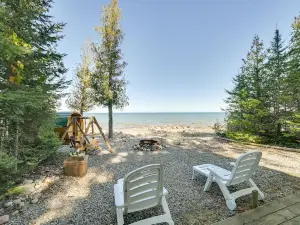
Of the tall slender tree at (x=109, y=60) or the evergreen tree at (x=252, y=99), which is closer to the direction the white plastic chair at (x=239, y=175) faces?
the tall slender tree

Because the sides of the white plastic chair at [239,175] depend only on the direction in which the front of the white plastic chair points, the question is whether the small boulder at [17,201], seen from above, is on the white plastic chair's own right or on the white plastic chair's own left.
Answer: on the white plastic chair's own left

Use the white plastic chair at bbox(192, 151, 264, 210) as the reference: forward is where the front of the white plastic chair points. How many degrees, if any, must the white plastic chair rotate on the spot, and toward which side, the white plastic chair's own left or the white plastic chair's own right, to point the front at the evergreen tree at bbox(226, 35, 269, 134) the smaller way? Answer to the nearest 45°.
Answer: approximately 45° to the white plastic chair's own right

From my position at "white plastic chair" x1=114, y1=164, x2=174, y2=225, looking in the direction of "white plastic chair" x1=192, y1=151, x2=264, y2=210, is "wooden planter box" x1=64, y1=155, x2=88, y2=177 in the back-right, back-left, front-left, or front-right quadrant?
back-left

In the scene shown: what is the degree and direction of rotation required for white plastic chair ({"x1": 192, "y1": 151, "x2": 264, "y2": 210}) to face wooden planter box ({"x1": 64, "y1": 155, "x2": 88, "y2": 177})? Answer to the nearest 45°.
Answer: approximately 45° to its left

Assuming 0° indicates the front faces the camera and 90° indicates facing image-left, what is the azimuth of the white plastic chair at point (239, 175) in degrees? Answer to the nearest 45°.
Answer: approximately 135°

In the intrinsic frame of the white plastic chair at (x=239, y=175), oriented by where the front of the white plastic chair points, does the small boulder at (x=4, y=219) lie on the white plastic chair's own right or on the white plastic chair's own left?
on the white plastic chair's own left

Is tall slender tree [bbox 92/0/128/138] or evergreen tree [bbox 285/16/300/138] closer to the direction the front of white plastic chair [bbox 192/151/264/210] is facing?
the tall slender tree
